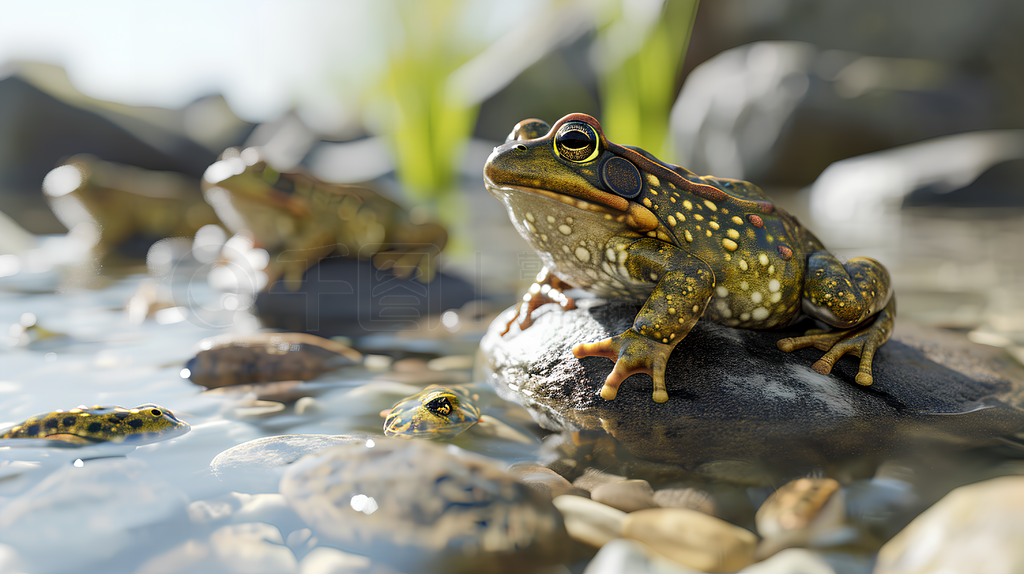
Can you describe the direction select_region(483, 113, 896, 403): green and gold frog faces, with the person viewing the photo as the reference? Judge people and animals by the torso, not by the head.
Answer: facing the viewer and to the left of the viewer

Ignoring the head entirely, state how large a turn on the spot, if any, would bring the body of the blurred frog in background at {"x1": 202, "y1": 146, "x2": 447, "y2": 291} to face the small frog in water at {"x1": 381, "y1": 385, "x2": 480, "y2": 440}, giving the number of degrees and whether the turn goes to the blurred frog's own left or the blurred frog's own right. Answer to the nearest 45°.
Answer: approximately 90° to the blurred frog's own left

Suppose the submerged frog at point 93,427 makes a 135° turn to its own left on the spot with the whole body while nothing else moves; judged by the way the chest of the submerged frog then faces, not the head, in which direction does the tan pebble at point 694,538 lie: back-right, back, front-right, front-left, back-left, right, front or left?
back

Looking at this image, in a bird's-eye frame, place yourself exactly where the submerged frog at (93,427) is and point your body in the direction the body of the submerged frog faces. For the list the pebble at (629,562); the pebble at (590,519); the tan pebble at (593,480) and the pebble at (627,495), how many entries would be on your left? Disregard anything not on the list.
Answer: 0

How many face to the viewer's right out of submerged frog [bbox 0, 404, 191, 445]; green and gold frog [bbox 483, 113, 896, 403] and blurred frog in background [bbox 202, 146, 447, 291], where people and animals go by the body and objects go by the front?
1

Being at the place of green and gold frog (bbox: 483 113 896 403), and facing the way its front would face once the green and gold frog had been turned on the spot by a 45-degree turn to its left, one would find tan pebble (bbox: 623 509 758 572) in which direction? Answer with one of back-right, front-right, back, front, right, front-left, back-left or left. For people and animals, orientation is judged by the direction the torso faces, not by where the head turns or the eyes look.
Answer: front

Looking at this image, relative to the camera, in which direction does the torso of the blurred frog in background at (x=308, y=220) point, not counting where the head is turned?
to the viewer's left

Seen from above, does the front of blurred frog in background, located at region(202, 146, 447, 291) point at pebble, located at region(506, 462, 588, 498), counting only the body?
no

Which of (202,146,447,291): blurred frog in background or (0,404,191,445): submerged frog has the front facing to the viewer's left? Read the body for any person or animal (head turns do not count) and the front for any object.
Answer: the blurred frog in background

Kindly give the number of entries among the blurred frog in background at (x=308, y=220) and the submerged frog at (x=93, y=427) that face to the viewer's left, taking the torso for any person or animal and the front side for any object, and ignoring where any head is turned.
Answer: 1

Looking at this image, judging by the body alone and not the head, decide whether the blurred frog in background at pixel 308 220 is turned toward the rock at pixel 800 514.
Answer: no

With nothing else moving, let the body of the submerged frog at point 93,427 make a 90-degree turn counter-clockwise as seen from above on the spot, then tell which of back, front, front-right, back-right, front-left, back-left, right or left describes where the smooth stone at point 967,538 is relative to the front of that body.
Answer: back-right

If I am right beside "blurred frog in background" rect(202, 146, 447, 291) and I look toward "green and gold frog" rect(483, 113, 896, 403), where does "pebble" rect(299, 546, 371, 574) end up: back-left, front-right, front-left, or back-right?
front-right

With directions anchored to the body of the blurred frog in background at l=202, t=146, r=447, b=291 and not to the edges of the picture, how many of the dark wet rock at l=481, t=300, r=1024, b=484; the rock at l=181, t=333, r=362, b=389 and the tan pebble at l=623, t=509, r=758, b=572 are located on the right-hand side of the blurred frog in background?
0

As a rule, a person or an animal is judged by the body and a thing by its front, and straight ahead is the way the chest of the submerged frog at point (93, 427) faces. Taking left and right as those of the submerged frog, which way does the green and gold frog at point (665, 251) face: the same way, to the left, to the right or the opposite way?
the opposite way

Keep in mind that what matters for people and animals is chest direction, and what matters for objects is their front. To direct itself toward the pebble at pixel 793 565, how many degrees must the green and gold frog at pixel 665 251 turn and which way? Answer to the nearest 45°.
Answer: approximately 45° to its left
